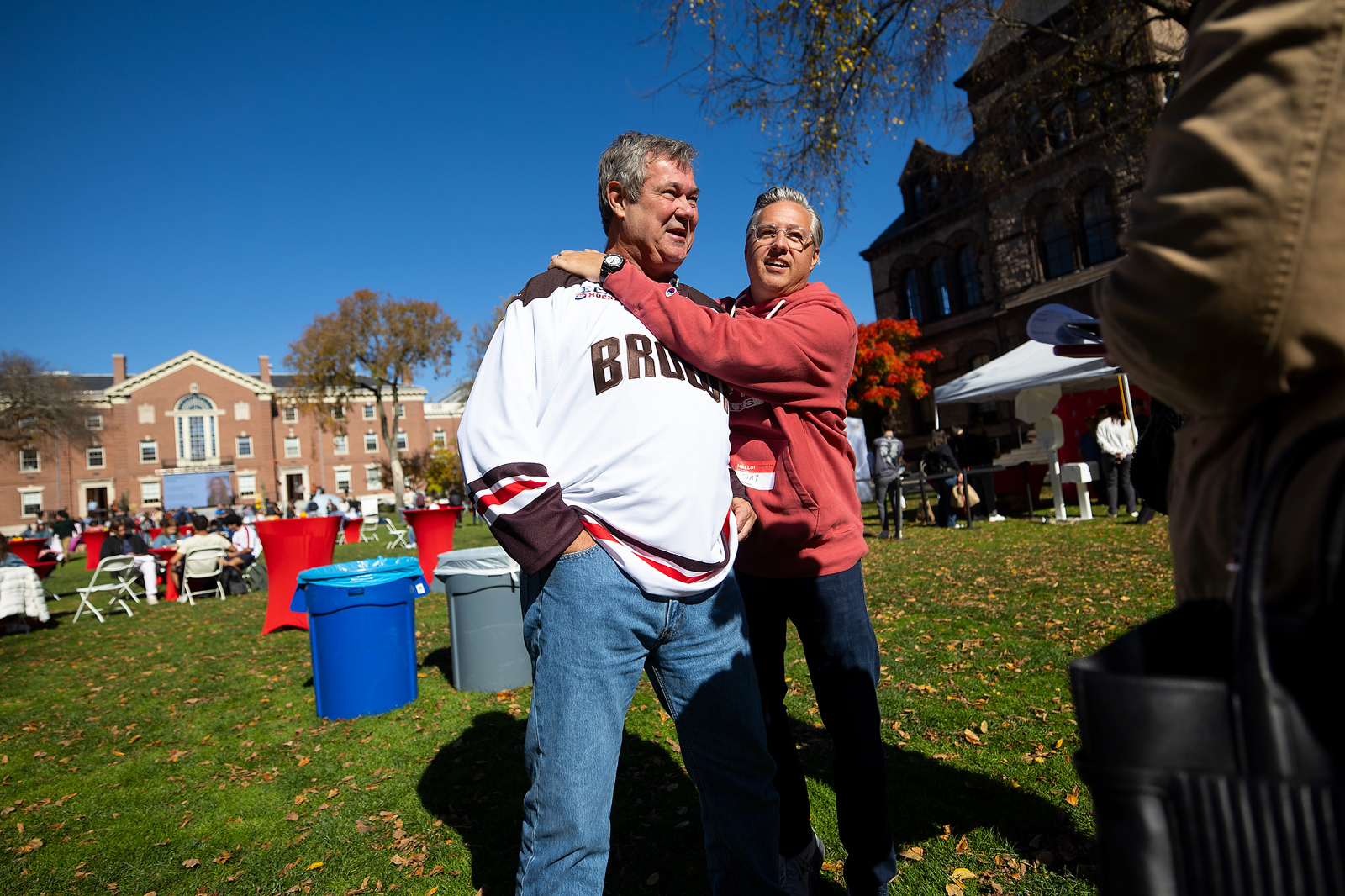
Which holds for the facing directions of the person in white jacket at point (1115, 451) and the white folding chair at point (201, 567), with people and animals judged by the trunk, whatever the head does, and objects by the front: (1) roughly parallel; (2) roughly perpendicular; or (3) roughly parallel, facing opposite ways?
roughly perpendicular

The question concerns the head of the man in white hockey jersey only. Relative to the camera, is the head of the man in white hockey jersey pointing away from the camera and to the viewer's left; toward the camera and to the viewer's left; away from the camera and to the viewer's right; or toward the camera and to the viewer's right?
toward the camera and to the viewer's right

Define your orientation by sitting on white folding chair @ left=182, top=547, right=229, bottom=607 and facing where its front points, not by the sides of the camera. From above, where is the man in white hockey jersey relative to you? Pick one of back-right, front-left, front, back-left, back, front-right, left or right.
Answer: back-left

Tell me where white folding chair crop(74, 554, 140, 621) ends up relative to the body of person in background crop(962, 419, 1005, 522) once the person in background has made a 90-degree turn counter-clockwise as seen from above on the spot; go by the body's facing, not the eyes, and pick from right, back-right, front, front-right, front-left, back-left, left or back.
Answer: back-left

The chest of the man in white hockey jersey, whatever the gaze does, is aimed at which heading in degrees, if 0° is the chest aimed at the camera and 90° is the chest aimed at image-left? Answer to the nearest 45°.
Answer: approximately 315°

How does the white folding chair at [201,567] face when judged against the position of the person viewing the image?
facing away from the viewer and to the left of the viewer
